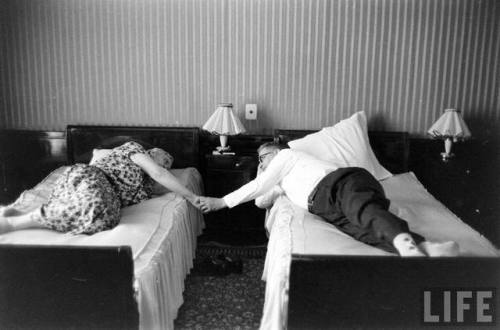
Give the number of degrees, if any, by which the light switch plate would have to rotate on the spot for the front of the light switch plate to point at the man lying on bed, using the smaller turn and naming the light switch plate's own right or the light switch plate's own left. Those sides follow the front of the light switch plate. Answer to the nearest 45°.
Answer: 0° — it already faces them

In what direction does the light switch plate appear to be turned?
toward the camera

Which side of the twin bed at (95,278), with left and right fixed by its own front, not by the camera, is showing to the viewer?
front

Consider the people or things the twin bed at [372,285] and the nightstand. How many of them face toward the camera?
2

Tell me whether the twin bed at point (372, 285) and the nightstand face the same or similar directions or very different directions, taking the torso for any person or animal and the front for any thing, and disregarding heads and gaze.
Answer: same or similar directions

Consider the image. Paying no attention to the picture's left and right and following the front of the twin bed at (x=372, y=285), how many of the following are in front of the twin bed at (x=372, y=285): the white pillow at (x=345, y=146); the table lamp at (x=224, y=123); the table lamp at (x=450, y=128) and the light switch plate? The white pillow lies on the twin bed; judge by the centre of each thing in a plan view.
0

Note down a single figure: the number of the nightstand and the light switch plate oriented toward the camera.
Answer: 2

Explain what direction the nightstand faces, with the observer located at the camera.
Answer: facing the viewer

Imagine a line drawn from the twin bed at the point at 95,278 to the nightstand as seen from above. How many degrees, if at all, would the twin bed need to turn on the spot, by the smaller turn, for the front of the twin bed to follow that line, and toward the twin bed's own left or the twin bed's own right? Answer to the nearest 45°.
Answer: approximately 135° to the twin bed's own left

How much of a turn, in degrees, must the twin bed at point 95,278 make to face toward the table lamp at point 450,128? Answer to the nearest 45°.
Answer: approximately 135° to its left

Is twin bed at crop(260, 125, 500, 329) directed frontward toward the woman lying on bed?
no

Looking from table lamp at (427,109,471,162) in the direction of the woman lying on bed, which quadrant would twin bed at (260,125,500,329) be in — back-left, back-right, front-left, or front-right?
front-left

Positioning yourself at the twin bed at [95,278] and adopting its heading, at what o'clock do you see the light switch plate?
The light switch plate is roughly at 7 o'clock from the twin bed.

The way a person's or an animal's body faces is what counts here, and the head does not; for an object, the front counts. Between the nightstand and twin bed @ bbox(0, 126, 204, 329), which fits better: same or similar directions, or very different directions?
same or similar directions

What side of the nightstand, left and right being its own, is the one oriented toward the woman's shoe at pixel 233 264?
front
